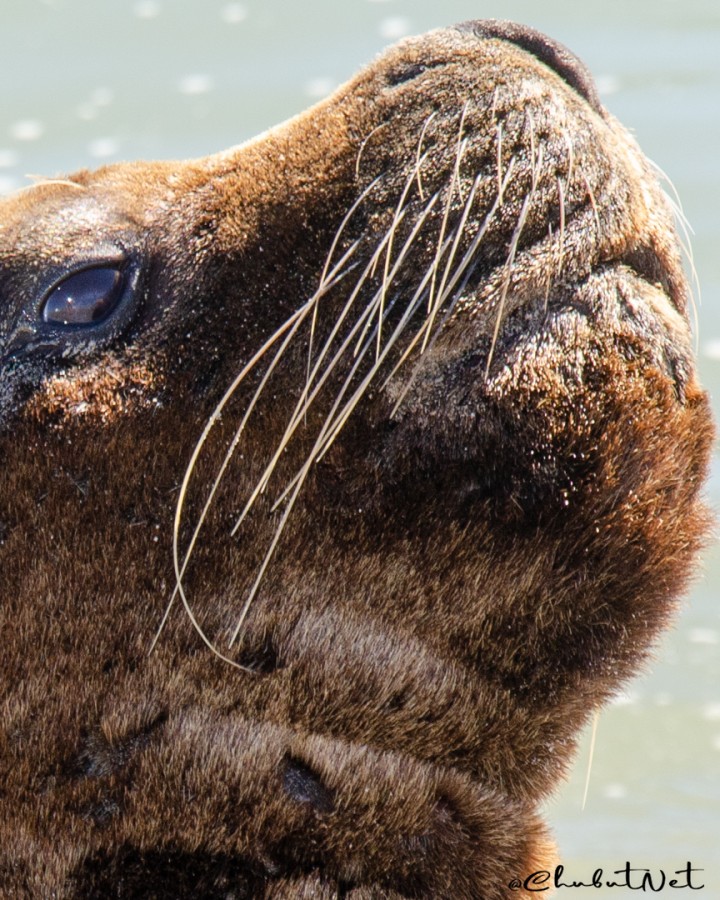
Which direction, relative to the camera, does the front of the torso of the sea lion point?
to the viewer's right
